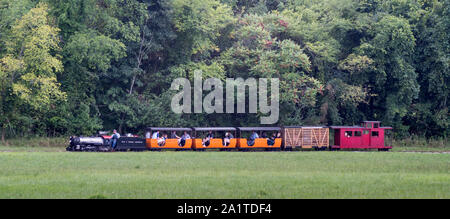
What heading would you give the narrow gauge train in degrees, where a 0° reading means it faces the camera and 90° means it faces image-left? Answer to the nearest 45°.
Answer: approximately 90°
